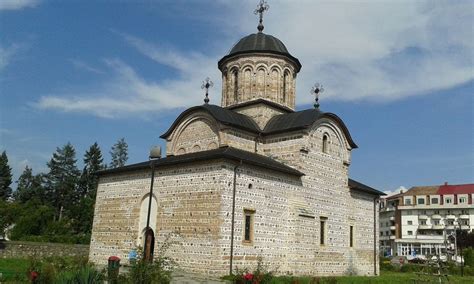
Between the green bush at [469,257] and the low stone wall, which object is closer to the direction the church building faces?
the low stone wall

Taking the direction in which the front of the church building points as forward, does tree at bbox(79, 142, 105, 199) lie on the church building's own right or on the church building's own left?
on the church building's own right

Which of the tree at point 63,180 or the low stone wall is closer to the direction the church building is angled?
the low stone wall

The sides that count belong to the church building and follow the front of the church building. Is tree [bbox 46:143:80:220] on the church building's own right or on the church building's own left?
on the church building's own right

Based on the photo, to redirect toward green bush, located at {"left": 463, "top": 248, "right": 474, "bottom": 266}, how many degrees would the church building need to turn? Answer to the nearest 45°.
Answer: approximately 180°

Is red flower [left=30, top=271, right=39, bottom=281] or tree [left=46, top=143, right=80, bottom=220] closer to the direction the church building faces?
the red flower

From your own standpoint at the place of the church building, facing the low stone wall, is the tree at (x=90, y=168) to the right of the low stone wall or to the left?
right

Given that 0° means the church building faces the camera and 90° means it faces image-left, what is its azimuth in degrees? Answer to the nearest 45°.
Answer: approximately 45°

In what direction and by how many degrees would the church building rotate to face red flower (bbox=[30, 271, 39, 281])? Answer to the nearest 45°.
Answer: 0° — it already faces it
